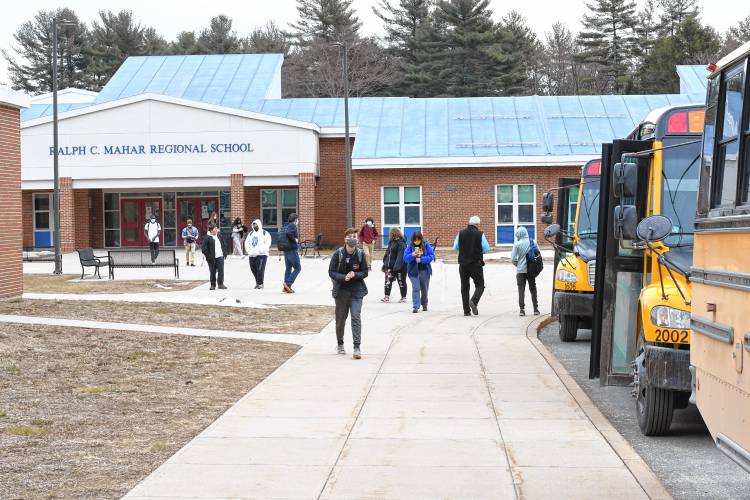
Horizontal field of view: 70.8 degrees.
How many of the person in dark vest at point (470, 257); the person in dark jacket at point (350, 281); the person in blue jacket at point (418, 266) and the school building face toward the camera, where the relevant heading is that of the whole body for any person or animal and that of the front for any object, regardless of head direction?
3

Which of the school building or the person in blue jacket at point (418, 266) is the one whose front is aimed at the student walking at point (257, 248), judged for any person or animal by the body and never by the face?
the school building

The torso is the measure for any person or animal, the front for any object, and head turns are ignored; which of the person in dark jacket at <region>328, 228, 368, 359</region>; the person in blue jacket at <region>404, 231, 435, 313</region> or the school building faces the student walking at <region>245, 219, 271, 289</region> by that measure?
the school building

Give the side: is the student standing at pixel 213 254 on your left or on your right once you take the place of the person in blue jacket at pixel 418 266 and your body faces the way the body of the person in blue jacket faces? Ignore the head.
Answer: on your right

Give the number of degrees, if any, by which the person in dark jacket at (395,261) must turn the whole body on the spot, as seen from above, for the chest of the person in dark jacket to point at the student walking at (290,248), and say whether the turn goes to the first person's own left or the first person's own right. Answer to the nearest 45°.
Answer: approximately 90° to the first person's own right

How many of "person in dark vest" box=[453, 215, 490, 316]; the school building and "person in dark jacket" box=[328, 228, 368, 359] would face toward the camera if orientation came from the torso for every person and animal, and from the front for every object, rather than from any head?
2

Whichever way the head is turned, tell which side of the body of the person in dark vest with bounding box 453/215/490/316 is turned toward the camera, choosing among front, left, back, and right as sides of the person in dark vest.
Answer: back

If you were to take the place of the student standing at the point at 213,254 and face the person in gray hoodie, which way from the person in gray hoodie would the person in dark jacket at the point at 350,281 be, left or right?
right

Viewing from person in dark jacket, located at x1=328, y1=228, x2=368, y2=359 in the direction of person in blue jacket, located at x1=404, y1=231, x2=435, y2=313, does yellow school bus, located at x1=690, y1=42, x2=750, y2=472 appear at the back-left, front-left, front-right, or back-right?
back-right

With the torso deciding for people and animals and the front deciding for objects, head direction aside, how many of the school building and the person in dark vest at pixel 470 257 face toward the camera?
1

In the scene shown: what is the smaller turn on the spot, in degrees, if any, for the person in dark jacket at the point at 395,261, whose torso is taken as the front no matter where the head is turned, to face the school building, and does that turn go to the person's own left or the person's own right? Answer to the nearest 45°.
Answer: approximately 135° to the person's own right

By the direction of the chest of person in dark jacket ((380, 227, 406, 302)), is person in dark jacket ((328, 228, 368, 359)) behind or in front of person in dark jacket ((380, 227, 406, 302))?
in front
